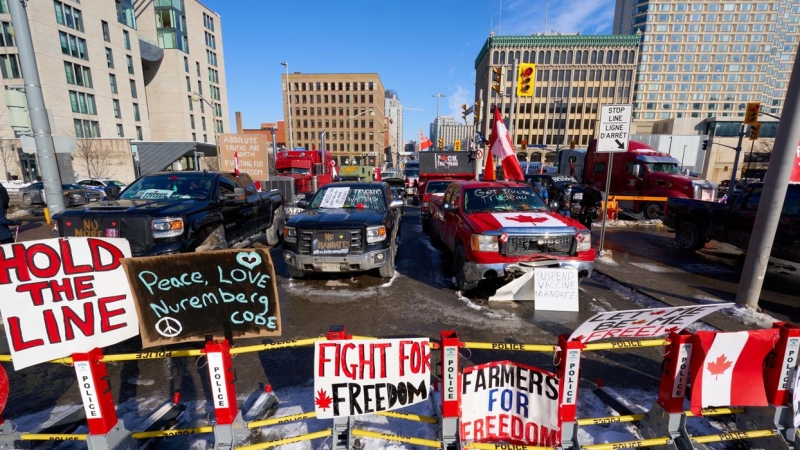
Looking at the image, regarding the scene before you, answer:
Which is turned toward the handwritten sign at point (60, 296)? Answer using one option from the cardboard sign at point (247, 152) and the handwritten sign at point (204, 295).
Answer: the cardboard sign

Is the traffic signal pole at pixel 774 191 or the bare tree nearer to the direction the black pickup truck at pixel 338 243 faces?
the traffic signal pole

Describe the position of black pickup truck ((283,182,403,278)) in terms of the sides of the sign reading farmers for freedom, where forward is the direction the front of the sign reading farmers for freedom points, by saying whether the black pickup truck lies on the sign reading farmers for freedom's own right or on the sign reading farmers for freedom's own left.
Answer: on the sign reading farmers for freedom's own right

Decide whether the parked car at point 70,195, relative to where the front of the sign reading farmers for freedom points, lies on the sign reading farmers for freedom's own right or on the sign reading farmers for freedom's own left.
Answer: on the sign reading farmers for freedom's own right

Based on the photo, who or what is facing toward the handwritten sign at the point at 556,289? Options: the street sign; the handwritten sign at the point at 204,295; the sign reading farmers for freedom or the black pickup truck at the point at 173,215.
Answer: the street sign

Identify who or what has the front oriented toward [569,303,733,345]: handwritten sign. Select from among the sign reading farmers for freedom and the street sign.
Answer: the street sign

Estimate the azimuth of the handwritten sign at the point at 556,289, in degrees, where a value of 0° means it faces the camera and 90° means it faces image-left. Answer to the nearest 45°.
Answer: approximately 0°

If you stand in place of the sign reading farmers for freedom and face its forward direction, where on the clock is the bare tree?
The bare tree is roughly at 4 o'clock from the sign reading farmers for freedom.

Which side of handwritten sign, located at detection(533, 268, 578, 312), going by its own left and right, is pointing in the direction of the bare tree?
right

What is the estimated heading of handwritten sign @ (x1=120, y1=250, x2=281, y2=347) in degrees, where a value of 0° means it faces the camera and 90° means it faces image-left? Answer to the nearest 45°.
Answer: approximately 0°

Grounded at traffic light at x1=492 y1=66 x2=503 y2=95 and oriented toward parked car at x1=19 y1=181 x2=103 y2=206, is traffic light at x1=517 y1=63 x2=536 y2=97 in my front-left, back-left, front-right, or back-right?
back-left
